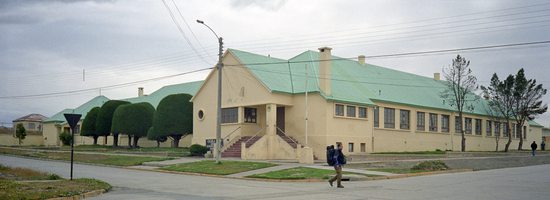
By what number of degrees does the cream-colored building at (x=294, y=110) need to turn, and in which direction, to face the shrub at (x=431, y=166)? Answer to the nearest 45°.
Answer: approximately 90° to its left

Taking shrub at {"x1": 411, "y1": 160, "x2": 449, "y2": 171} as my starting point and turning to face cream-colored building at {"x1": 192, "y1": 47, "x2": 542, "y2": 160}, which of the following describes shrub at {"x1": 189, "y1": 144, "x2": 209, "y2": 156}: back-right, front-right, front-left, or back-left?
front-left

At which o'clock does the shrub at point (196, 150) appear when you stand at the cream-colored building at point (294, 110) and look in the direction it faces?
The shrub is roughly at 1 o'clock from the cream-colored building.

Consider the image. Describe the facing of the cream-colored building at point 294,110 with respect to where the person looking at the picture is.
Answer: facing the viewer and to the left of the viewer
